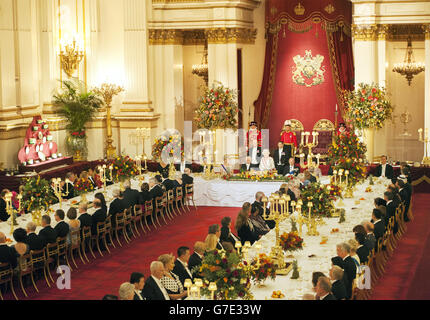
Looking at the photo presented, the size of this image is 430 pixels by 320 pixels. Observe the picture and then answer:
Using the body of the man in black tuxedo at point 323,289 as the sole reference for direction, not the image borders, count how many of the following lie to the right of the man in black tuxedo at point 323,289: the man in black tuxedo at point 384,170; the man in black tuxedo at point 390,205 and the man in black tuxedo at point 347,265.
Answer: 3

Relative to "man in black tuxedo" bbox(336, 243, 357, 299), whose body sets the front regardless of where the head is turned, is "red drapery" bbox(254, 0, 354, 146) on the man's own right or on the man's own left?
on the man's own right

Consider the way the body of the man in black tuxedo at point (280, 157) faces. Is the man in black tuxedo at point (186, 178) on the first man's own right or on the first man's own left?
on the first man's own right

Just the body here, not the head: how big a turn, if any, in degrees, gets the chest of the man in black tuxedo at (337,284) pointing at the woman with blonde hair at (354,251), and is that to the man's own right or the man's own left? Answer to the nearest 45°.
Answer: approximately 45° to the man's own right

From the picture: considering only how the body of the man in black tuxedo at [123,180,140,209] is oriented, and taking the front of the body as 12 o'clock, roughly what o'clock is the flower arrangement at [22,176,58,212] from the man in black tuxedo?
The flower arrangement is roughly at 9 o'clock from the man in black tuxedo.

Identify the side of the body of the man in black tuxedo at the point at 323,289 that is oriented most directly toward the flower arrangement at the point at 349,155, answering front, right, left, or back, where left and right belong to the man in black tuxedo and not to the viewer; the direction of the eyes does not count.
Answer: right

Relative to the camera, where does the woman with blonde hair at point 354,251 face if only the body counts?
to the viewer's left

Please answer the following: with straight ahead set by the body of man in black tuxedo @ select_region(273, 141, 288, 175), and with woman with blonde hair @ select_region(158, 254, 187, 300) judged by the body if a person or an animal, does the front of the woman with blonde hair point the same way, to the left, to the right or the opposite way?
to the left
